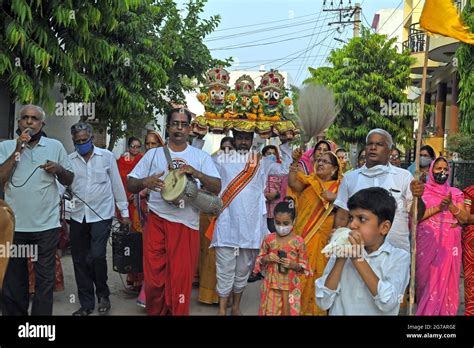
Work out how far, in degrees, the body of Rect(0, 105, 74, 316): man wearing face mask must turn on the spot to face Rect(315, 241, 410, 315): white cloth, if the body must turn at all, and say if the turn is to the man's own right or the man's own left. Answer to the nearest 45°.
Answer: approximately 45° to the man's own left

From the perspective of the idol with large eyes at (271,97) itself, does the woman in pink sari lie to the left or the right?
on its left

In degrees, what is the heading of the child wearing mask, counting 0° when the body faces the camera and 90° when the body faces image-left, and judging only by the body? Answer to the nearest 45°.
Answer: approximately 0°

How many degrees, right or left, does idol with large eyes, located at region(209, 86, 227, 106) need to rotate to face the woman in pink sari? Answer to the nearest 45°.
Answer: approximately 90° to its left

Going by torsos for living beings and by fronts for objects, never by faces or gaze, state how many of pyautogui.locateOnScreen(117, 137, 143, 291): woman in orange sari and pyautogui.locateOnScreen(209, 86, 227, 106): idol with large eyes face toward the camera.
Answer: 2

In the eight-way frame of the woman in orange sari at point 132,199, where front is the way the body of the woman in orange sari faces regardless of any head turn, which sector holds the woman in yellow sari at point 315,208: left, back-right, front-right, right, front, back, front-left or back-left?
front-left

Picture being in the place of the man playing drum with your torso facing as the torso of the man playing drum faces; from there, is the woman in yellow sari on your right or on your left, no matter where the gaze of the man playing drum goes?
on your left

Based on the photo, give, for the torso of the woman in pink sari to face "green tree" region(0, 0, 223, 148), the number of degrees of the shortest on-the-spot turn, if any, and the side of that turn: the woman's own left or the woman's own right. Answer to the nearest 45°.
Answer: approximately 90° to the woman's own right

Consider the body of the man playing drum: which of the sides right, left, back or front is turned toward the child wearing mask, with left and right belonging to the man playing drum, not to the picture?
left

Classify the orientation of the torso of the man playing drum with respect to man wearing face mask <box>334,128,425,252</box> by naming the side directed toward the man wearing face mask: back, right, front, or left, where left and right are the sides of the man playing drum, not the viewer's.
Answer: left

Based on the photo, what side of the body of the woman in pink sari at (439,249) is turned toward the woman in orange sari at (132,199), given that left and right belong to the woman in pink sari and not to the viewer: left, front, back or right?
right
